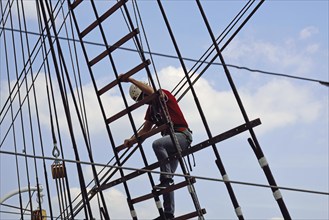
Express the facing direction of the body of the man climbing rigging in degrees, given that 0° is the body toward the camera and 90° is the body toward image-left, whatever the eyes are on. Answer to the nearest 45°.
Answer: approximately 90°
